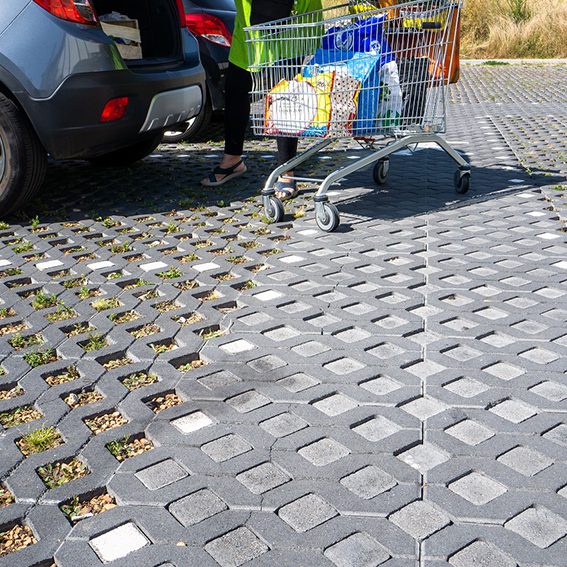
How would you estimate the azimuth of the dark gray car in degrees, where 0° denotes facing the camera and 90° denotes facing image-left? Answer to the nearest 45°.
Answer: approximately 135°

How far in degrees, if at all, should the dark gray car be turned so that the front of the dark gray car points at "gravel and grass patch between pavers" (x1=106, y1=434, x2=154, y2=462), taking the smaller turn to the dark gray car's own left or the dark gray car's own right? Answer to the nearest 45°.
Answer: approximately 135° to the dark gray car's own left

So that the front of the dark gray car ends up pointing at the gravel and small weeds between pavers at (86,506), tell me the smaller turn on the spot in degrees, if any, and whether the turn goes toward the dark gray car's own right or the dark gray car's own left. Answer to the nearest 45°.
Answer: approximately 135° to the dark gray car's own left

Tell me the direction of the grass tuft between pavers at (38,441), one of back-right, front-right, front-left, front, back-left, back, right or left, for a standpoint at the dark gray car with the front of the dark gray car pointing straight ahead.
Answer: back-left

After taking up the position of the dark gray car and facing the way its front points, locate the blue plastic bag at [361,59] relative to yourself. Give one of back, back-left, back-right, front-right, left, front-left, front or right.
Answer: back-right
